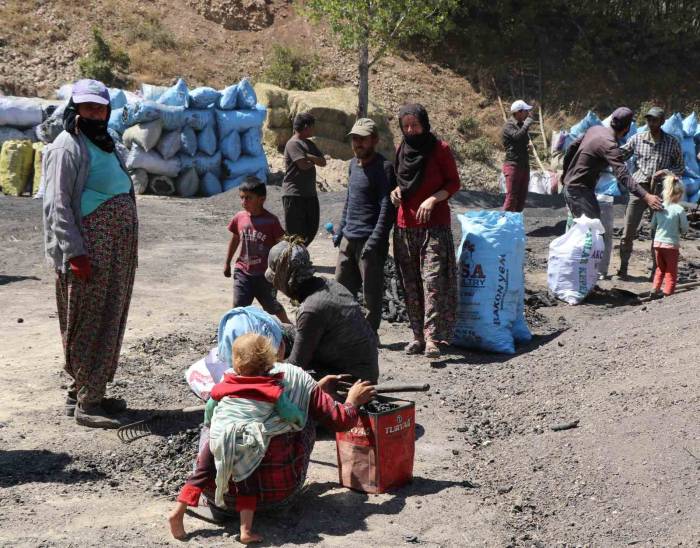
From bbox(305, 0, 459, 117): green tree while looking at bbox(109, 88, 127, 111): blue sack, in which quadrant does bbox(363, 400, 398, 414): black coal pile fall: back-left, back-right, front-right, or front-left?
front-left

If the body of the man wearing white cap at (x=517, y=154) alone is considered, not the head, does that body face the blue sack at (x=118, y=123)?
no

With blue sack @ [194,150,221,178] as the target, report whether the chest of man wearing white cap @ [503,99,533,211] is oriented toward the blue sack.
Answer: no

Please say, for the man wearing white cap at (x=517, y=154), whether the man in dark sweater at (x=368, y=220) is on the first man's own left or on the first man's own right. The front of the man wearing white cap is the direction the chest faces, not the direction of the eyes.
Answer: on the first man's own right
